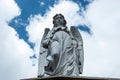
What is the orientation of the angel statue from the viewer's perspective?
toward the camera
